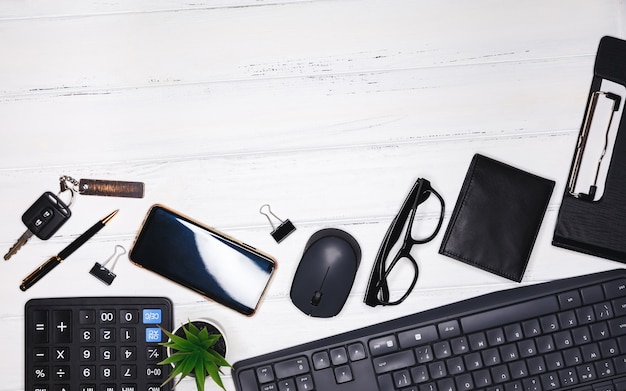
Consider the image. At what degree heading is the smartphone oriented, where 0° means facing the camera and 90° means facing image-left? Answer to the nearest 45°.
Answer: approximately 0°
